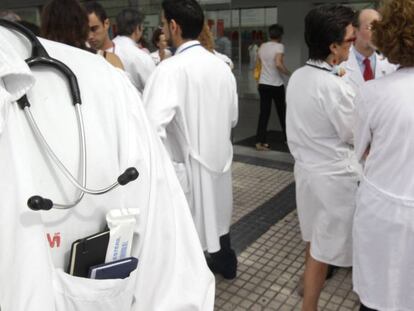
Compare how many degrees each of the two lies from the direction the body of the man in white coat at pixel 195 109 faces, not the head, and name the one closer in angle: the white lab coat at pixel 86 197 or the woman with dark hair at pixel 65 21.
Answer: the woman with dark hair

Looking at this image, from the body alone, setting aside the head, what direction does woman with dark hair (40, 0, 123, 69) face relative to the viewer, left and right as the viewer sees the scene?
facing away from the viewer

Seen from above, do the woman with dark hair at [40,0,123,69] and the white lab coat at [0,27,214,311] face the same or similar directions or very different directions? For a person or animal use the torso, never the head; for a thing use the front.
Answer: very different directions

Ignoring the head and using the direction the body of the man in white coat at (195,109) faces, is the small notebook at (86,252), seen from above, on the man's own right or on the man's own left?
on the man's own left

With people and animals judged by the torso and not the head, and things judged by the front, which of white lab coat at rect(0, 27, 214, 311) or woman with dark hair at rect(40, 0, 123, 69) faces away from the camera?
the woman with dark hair

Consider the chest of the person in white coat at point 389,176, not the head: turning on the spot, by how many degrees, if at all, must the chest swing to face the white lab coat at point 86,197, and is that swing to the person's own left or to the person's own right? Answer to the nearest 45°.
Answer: approximately 135° to the person's own left

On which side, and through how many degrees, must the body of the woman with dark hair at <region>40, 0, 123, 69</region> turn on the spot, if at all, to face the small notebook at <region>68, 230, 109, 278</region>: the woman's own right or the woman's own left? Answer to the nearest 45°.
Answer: approximately 180°

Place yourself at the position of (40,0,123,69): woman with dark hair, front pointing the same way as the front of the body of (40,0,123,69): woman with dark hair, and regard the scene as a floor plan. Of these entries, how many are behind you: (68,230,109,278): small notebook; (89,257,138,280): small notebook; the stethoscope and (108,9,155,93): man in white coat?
3

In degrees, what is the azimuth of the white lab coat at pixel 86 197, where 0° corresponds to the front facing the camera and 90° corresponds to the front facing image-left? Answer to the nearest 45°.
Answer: approximately 0°

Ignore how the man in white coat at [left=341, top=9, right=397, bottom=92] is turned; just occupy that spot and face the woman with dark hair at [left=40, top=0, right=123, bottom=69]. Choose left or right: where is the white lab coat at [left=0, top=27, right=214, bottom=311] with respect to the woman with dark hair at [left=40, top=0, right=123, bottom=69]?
left

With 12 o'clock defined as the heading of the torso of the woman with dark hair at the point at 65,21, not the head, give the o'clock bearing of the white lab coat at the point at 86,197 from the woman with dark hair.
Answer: The white lab coat is roughly at 6 o'clock from the woman with dark hair.

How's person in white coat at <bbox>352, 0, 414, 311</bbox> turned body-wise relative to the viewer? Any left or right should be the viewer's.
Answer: facing away from the viewer

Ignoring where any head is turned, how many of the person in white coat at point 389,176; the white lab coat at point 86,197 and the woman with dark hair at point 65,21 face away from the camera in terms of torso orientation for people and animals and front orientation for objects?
2

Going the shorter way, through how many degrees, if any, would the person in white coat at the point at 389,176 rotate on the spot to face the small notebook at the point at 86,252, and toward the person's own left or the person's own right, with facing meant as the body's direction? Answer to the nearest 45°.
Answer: approximately 135° to the person's own left
